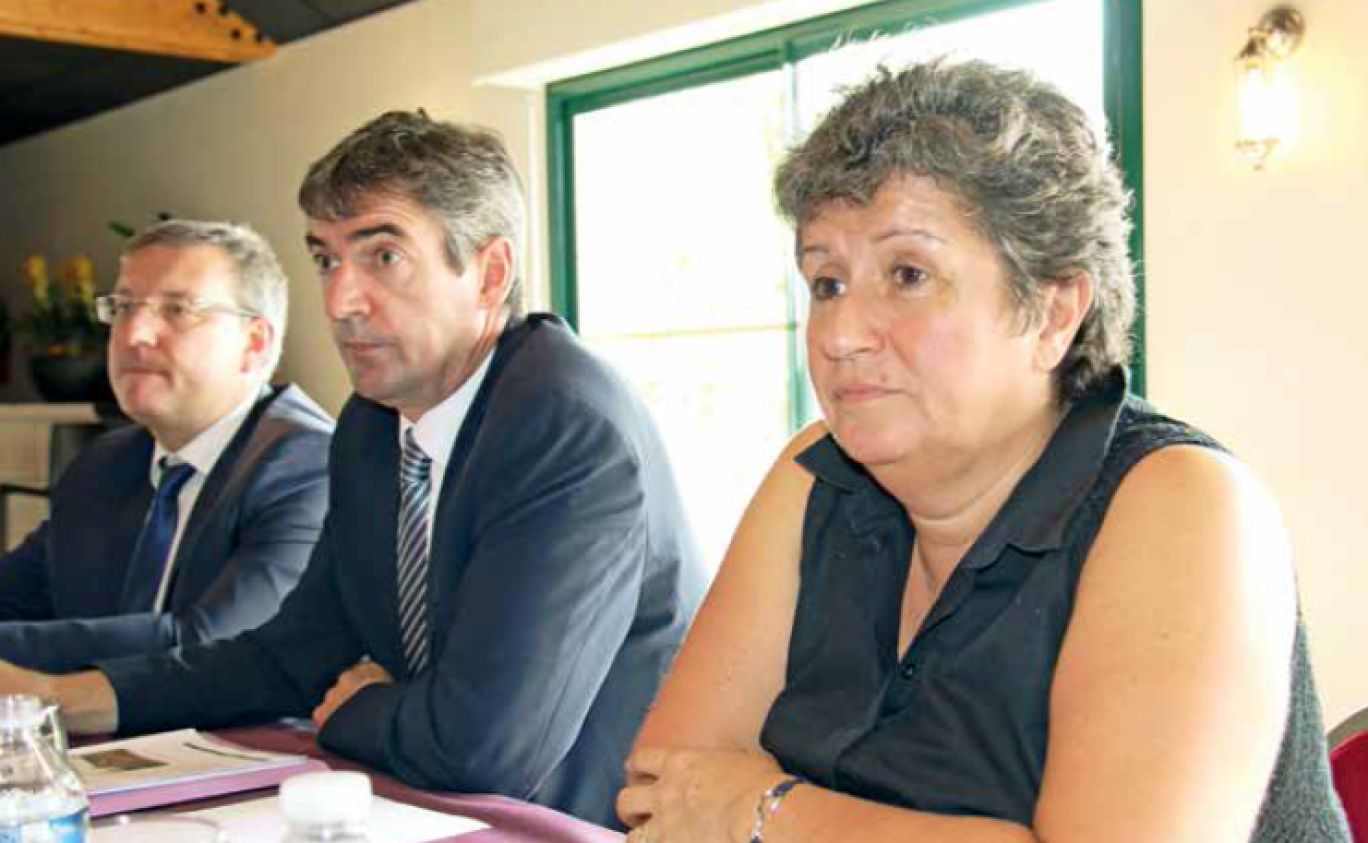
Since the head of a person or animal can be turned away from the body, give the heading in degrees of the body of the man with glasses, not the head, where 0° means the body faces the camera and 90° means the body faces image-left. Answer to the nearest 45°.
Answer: approximately 45°

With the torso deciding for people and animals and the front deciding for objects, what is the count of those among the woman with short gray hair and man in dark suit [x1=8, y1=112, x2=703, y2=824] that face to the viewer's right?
0

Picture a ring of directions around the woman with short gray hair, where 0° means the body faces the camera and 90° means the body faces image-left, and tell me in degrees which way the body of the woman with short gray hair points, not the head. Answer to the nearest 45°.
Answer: approximately 45°

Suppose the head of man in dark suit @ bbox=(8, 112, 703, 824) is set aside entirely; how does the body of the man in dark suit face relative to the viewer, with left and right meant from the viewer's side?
facing the viewer and to the left of the viewer

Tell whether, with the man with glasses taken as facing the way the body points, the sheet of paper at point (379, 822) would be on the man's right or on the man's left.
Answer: on the man's left

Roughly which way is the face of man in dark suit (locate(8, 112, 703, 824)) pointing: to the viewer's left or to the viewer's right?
to the viewer's left

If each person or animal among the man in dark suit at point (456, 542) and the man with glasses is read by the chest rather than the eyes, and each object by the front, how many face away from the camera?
0

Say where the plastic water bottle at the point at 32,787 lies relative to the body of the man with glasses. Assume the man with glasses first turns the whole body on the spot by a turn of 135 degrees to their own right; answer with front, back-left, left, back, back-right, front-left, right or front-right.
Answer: back

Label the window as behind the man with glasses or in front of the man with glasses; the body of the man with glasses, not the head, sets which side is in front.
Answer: behind

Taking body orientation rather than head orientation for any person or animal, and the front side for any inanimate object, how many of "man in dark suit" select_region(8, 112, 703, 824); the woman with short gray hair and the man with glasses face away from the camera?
0

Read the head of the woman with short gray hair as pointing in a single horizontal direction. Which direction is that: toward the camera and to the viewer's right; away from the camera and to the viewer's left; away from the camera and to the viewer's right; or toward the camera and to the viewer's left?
toward the camera and to the viewer's left

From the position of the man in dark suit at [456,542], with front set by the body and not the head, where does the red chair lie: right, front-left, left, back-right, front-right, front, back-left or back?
left
